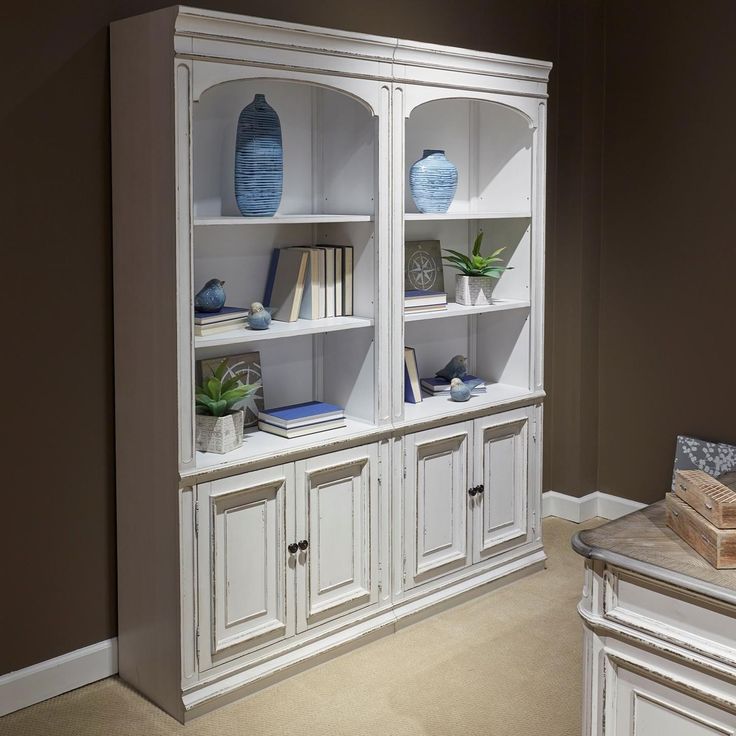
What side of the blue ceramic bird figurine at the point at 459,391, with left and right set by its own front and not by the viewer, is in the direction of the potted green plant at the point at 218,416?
front

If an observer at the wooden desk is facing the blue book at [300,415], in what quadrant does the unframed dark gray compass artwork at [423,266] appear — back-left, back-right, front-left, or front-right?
front-right

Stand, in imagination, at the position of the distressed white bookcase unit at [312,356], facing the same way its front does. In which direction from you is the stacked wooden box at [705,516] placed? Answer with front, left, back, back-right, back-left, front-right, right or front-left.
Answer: front

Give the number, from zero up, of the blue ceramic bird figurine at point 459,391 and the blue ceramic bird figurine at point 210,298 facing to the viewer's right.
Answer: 1

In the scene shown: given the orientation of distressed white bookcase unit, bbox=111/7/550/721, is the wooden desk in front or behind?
in front

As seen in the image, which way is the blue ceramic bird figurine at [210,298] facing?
to the viewer's right

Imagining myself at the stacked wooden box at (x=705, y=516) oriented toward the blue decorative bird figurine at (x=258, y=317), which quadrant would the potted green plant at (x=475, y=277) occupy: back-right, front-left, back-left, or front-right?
front-right

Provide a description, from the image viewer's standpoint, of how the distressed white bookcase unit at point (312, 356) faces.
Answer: facing the viewer and to the right of the viewer

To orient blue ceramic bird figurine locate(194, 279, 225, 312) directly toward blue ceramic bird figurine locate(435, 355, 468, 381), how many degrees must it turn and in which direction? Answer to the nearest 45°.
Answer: approximately 45° to its left

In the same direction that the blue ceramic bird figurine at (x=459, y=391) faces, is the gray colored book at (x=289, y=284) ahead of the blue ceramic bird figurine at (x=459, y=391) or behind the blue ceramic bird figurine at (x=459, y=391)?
ahead
